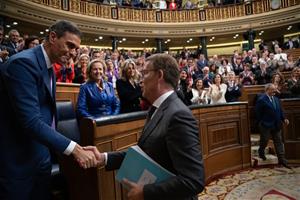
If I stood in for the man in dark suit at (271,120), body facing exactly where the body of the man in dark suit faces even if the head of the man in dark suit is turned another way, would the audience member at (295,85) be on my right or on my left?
on my left

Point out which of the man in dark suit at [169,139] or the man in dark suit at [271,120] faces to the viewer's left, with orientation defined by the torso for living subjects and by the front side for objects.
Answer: the man in dark suit at [169,139]

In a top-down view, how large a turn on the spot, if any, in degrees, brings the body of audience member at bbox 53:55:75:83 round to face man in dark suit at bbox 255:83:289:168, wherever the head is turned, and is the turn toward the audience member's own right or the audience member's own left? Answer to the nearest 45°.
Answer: approximately 45° to the audience member's own left

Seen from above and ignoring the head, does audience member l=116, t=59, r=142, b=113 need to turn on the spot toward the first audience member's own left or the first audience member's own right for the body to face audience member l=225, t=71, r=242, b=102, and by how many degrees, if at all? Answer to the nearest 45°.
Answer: approximately 90° to the first audience member's own left

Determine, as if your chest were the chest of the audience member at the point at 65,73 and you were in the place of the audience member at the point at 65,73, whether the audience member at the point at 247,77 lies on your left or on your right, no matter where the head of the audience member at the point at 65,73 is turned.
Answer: on your left

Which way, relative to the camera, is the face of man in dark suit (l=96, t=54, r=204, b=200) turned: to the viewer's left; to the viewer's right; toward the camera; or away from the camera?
to the viewer's left

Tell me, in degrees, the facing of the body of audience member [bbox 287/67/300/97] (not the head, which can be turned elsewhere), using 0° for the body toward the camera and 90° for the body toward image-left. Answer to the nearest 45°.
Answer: approximately 45°

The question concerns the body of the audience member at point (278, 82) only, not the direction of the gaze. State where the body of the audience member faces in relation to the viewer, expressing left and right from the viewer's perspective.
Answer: facing the viewer and to the left of the viewer

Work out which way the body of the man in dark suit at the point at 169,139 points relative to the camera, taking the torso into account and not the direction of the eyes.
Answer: to the viewer's left
